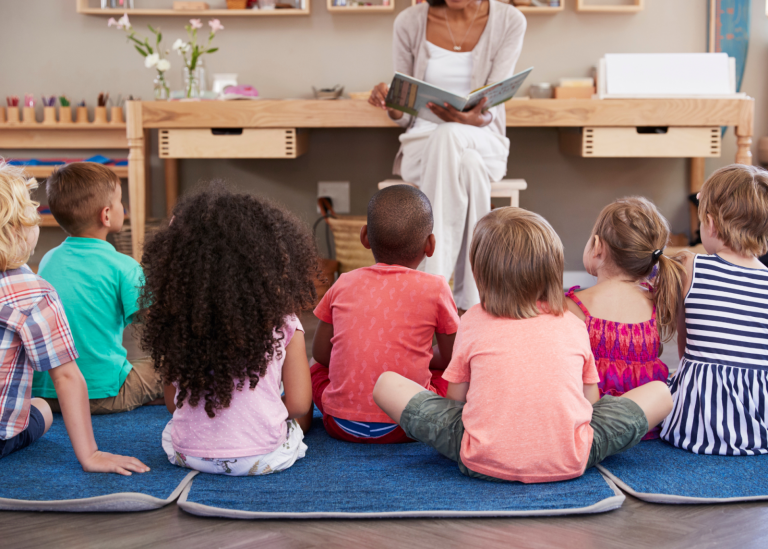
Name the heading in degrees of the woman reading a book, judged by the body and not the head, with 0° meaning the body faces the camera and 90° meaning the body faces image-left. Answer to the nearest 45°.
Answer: approximately 0°

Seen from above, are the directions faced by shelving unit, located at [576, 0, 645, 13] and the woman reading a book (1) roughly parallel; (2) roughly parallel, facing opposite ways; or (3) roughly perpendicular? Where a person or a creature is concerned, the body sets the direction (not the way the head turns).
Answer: roughly parallel

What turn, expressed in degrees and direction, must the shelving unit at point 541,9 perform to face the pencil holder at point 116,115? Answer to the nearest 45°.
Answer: approximately 90° to its right

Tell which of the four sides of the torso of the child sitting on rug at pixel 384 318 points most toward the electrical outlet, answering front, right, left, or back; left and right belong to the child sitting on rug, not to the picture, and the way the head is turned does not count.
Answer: front

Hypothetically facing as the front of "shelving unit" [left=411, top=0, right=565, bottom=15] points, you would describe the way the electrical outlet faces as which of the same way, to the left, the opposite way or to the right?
the same way

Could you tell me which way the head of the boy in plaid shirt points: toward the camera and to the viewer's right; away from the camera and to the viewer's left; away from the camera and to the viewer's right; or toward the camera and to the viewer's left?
away from the camera and to the viewer's right

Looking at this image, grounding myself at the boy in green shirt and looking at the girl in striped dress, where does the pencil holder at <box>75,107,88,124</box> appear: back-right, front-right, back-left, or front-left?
back-left

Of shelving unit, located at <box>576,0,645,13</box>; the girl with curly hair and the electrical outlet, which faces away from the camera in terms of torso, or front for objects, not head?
the girl with curly hair

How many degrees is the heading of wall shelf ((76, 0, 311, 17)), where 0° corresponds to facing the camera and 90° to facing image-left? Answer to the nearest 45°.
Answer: approximately 0°

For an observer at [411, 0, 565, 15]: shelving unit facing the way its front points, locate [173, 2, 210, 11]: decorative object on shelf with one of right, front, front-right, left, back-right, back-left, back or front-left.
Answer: right

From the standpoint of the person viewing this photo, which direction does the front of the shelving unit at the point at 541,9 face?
facing the viewer

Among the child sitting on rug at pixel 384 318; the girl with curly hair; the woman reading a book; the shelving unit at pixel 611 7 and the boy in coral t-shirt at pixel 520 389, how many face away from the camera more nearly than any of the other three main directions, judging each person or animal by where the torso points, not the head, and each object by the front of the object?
3

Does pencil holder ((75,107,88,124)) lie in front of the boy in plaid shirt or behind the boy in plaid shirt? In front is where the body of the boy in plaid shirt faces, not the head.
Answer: in front

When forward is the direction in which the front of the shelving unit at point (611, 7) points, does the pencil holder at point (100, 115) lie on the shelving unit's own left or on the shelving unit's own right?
on the shelving unit's own right

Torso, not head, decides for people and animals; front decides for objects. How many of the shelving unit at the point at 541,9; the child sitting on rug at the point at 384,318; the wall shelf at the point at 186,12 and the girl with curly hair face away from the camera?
2

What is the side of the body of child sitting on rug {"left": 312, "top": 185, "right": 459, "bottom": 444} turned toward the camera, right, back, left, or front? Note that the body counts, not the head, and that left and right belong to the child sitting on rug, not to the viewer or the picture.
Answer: back

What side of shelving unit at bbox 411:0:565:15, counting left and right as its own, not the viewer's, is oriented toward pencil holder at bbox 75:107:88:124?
right

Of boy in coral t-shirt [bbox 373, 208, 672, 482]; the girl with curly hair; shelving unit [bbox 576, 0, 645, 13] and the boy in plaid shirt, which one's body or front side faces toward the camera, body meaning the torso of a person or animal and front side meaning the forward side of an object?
the shelving unit

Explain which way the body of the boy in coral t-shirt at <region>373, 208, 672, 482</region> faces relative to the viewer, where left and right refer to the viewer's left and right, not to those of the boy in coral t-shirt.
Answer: facing away from the viewer
